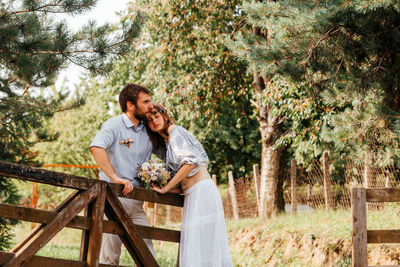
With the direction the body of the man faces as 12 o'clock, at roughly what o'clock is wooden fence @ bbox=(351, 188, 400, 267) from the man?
The wooden fence is roughly at 10 o'clock from the man.

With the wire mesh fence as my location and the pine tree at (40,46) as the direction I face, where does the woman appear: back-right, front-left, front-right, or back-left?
front-left

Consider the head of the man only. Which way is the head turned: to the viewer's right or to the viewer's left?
to the viewer's right

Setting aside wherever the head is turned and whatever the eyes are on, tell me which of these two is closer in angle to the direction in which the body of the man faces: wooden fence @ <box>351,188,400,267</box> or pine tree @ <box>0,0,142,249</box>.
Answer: the wooden fence

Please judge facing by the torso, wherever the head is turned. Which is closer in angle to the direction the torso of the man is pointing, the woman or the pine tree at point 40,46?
the woman

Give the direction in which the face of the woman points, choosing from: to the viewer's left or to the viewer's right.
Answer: to the viewer's left

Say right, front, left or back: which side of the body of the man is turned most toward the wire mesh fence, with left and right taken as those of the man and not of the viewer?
left

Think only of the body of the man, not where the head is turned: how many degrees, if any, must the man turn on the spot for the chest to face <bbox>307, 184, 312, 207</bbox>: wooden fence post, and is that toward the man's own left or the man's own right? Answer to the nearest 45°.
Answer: approximately 90° to the man's own left

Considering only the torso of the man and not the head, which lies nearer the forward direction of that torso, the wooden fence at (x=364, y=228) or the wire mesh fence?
the wooden fence

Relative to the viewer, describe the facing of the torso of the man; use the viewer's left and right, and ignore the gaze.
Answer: facing the viewer and to the right of the viewer

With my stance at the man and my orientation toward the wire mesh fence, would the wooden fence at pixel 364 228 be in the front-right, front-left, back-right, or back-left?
front-right
